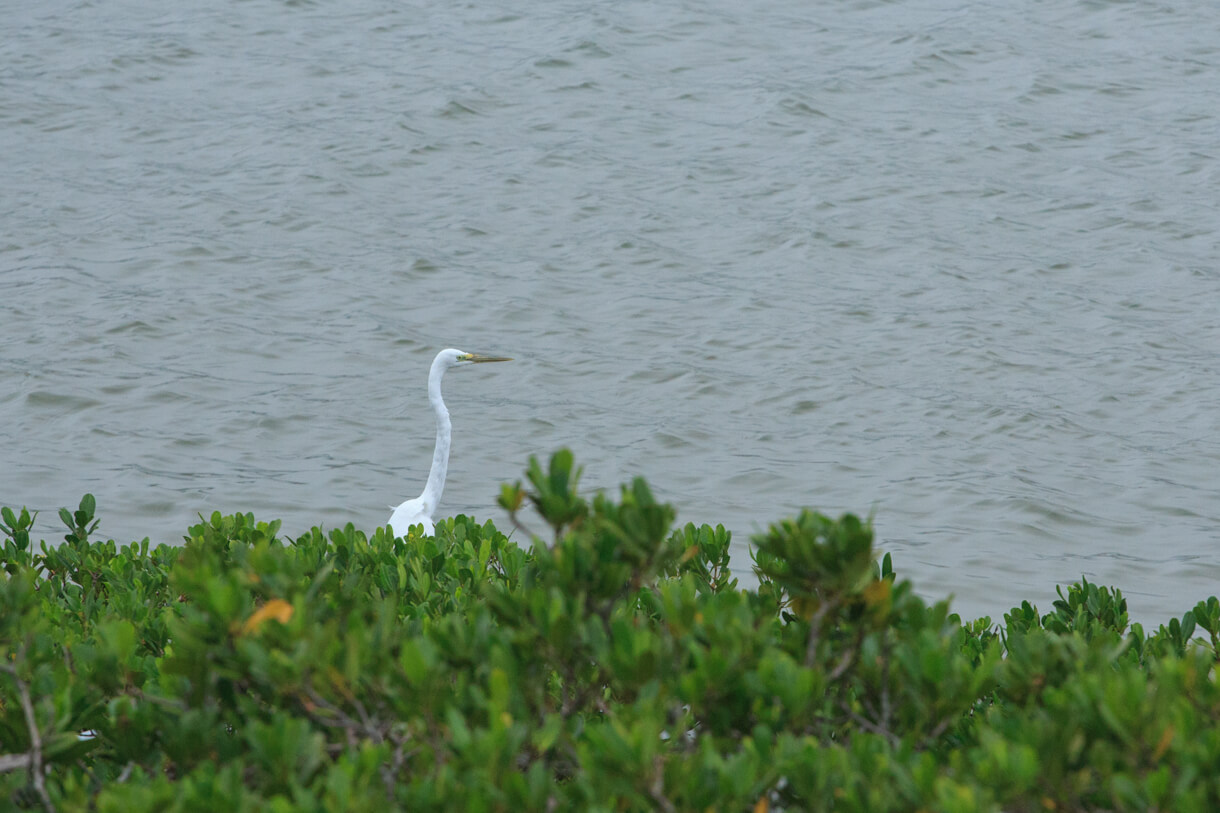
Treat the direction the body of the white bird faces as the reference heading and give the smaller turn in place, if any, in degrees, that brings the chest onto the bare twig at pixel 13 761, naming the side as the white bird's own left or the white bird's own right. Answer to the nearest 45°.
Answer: approximately 90° to the white bird's own right

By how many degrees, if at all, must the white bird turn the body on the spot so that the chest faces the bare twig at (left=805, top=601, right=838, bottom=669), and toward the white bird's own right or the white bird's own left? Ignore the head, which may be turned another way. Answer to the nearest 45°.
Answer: approximately 90° to the white bird's own right

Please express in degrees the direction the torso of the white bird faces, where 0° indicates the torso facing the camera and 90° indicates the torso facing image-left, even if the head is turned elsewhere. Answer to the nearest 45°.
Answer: approximately 270°
